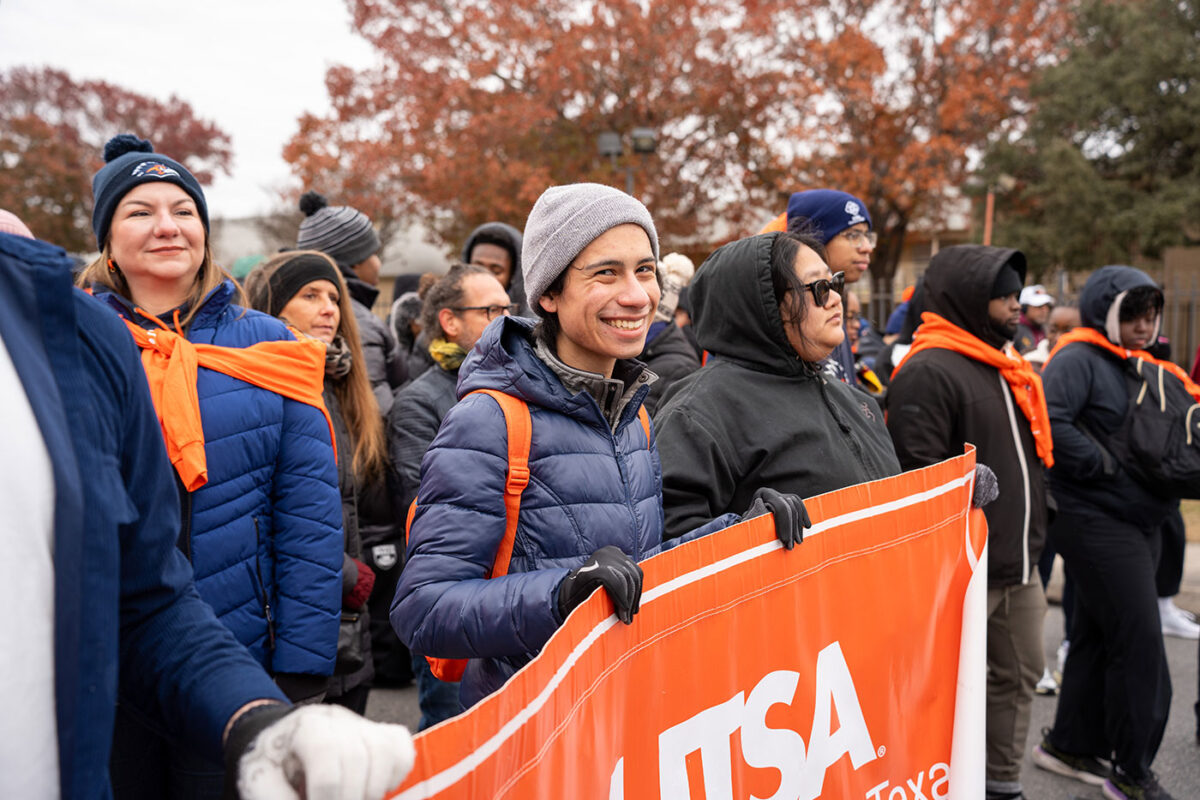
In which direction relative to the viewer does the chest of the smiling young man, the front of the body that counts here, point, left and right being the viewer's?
facing the viewer and to the right of the viewer

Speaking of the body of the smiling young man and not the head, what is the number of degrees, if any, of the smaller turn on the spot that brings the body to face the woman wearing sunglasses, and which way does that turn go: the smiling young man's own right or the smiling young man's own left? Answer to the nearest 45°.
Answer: approximately 90° to the smiling young man's own left

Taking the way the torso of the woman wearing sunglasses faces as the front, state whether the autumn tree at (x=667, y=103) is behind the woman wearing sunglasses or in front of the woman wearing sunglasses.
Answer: behind

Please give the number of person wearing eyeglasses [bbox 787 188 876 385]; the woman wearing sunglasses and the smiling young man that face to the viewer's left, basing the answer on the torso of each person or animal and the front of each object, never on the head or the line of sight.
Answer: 0

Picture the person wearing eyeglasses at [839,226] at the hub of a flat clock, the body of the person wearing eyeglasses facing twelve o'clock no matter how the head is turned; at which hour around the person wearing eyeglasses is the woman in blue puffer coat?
The woman in blue puffer coat is roughly at 3 o'clock from the person wearing eyeglasses.

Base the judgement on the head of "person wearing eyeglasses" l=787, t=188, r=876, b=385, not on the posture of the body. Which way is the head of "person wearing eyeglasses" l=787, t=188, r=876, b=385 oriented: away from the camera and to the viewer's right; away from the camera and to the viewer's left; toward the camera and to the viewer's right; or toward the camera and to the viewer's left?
toward the camera and to the viewer's right

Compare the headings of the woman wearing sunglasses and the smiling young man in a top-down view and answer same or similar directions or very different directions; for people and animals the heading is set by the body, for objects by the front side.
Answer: same or similar directions

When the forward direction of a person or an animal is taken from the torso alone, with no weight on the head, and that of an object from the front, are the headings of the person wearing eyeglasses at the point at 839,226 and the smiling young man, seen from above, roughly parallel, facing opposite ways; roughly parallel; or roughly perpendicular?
roughly parallel

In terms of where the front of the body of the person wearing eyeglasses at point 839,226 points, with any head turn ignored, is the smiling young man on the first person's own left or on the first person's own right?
on the first person's own right
